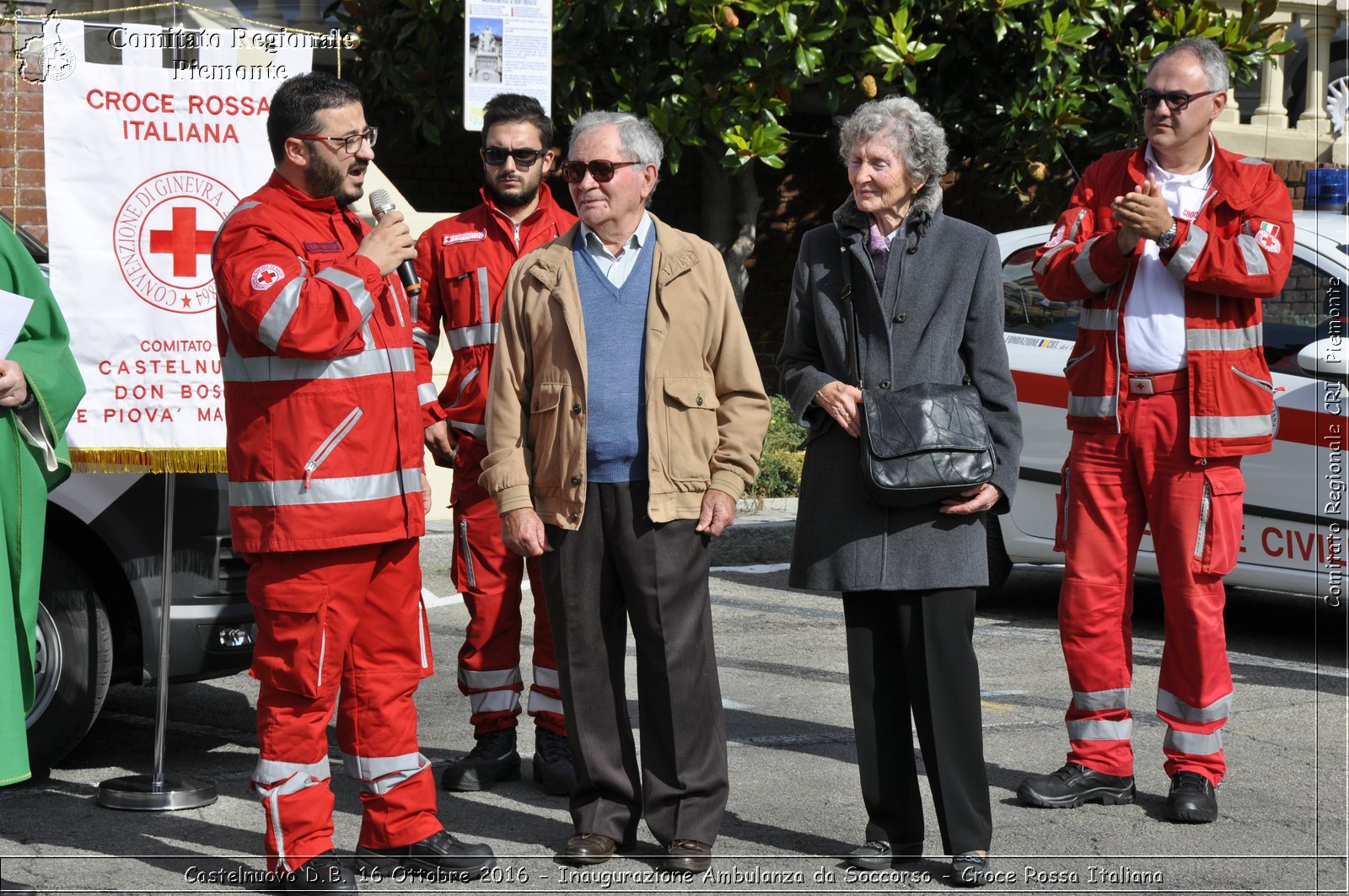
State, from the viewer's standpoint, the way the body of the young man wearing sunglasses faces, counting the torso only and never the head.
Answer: toward the camera

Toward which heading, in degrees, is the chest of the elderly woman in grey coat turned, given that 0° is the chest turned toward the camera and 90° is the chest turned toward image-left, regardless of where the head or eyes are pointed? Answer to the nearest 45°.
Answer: approximately 0°

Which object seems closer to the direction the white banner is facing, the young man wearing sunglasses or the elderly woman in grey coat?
the elderly woman in grey coat

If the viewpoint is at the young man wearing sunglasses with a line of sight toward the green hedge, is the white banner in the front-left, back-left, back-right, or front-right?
back-left

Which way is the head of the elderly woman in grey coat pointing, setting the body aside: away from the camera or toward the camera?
toward the camera

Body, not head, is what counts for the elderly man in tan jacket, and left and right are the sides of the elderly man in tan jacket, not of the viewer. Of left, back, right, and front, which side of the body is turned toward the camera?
front

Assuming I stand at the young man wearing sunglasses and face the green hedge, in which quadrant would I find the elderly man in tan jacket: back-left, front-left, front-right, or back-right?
back-right

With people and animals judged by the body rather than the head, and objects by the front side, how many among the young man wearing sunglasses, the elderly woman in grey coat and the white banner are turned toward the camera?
3

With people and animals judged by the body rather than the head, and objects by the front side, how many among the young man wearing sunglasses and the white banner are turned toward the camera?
2

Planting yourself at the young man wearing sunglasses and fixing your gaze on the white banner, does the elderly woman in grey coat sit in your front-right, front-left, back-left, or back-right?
back-left

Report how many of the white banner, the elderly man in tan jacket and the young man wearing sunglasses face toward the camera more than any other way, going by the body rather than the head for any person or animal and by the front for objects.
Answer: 3

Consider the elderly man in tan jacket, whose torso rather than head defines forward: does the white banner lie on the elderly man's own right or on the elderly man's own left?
on the elderly man's own right

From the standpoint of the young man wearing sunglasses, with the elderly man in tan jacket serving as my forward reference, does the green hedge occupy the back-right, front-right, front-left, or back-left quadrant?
back-left

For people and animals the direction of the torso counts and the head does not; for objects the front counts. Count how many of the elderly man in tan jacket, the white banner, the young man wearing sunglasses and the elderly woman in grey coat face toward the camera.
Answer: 4

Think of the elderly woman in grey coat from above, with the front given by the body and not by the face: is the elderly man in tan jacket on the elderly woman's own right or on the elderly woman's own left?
on the elderly woman's own right

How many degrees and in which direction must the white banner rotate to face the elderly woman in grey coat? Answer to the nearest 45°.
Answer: approximately 45° to its left
